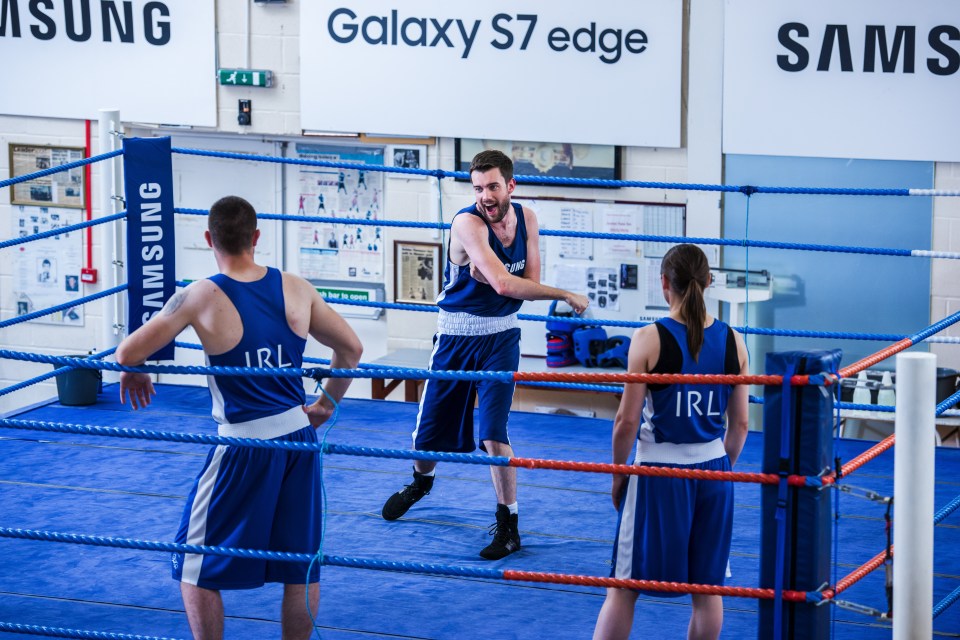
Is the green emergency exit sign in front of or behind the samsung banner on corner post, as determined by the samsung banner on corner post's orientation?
behind

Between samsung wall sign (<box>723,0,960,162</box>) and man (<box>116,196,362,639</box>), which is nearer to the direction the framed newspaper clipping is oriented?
the man

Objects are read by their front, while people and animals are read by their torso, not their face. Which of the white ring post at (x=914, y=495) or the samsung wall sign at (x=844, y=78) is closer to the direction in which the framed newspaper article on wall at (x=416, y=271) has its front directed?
the white ring post

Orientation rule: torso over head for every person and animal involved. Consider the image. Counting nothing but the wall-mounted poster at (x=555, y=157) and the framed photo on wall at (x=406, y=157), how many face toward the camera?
2

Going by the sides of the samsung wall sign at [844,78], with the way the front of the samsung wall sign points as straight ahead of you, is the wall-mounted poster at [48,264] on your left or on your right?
on your right

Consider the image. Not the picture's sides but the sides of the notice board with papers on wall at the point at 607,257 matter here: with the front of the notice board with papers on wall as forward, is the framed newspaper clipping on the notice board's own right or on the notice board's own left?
on the notice board's own right
